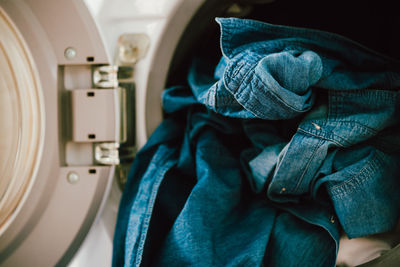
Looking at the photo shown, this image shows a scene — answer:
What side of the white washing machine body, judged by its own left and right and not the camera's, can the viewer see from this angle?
front
